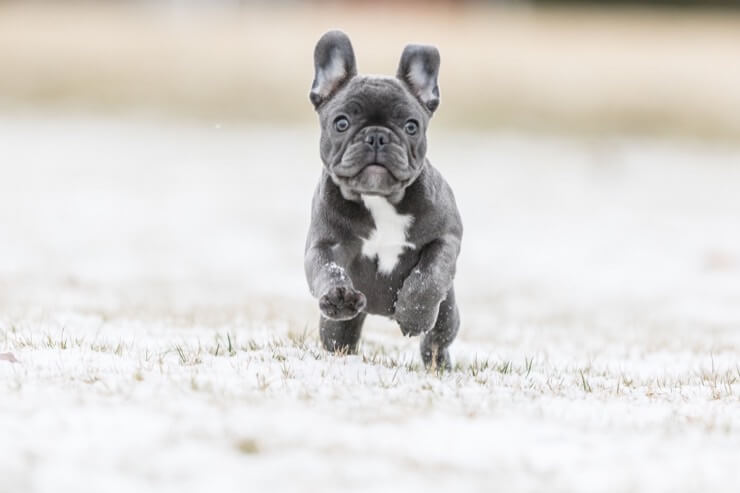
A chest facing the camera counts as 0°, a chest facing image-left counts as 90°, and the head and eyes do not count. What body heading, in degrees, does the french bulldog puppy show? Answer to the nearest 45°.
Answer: approximately 0°
